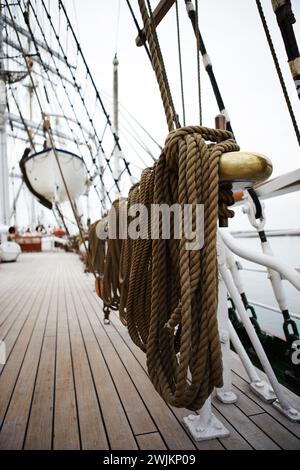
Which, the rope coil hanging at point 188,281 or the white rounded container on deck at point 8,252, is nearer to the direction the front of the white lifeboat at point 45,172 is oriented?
the rope coil hanging
